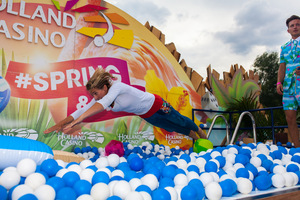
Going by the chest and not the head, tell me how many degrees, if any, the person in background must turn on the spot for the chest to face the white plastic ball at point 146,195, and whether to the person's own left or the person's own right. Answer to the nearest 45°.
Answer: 0° — they already face it

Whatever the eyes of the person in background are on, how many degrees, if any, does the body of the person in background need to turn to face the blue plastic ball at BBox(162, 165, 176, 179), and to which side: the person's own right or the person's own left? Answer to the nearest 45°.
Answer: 0° — they already face it

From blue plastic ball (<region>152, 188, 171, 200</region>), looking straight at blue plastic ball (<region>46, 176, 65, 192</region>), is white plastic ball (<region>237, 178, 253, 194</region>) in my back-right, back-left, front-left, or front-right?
back-right

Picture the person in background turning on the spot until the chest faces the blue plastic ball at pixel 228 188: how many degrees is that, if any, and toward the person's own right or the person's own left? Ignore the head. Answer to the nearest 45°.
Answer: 0° — they already face it

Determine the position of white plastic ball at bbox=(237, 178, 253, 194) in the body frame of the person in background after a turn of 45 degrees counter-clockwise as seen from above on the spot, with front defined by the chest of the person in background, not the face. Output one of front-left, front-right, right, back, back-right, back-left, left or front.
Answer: front-right

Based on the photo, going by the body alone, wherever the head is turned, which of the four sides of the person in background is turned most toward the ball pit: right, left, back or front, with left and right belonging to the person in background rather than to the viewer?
front

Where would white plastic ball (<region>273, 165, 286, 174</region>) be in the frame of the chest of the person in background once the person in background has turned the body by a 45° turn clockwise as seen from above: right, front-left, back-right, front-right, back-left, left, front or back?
front-left

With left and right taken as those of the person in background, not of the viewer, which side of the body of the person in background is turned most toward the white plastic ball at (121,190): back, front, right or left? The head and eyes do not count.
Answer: front

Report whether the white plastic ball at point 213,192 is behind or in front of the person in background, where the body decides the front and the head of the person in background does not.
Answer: in front

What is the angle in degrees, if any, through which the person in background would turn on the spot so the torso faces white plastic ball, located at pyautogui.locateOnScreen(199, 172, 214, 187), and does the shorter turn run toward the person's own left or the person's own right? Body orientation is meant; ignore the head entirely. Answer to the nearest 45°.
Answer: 0° — they already face it

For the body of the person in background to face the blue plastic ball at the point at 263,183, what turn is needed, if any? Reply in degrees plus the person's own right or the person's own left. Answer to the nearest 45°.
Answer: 0° — they already face it

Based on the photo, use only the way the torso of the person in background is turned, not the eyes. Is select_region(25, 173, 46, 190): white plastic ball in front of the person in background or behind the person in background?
in front

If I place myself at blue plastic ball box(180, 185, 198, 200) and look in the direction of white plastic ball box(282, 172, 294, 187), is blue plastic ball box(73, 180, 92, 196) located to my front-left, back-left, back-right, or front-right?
back-left

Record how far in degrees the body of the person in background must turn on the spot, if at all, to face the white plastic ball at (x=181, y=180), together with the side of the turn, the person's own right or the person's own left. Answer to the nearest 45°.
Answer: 0° — they already face it

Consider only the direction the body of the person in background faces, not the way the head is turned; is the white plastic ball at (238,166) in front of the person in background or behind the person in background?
in front

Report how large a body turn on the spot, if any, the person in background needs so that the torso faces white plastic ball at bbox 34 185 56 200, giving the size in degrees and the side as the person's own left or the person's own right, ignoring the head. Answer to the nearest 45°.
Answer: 0° — they already face it

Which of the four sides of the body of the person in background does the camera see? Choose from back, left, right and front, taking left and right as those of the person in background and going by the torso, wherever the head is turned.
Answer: front

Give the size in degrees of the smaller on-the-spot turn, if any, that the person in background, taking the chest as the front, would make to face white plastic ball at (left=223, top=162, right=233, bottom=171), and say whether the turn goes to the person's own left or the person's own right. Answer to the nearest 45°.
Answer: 0° — they already face it

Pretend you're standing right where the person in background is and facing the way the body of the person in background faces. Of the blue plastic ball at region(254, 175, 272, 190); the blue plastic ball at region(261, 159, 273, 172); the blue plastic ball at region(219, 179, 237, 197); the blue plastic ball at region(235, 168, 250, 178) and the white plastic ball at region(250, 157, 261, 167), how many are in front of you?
5
